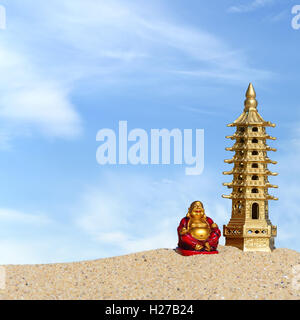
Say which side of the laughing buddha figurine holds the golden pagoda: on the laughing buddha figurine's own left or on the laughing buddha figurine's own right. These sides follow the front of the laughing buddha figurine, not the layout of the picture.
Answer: on the laughing buddha figurine's own left

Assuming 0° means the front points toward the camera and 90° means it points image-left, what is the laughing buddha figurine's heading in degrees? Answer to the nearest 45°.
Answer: approximately 0°
